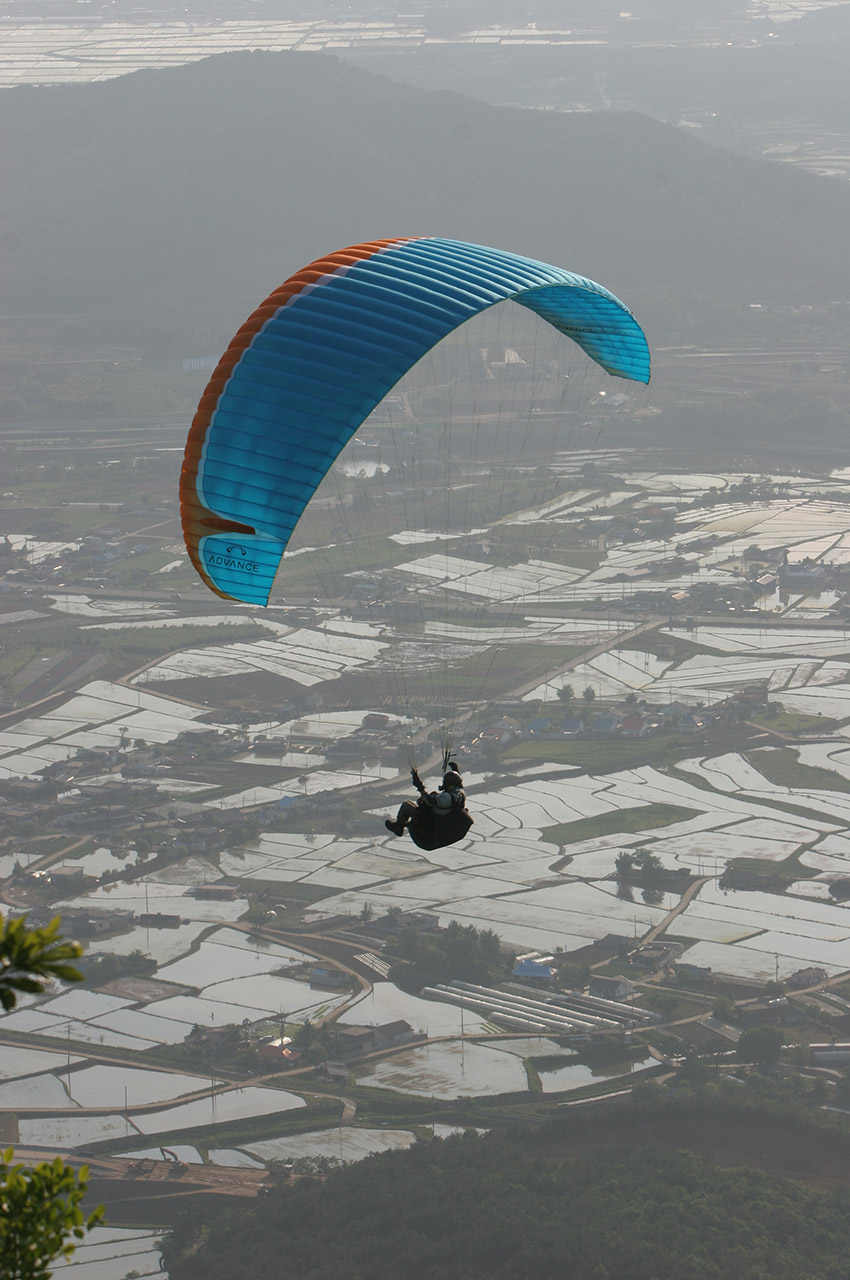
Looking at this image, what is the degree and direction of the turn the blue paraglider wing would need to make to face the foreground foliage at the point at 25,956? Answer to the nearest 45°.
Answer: approximately 135° to its left

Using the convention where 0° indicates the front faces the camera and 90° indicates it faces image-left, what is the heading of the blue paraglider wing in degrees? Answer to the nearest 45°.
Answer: approximately 135°

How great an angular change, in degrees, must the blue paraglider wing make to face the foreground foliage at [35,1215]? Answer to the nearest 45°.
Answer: approximately 135° to its left
